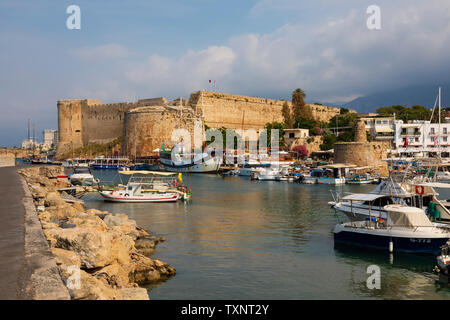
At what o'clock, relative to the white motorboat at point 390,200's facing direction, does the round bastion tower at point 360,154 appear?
The round bastion tower is roughly at 3 o'clock from the white motorboat.

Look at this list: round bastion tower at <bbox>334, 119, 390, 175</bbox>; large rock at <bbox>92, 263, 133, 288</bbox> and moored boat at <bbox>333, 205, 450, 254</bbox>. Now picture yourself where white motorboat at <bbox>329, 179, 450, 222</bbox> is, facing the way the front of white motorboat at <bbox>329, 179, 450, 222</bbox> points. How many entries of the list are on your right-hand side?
1

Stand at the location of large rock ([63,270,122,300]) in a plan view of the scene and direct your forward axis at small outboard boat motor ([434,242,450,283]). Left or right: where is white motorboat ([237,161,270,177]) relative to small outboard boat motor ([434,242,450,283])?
left

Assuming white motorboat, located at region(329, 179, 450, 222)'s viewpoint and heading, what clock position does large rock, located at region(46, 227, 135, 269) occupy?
The large rock is roughly at 10 o'clock from the white motorboat.

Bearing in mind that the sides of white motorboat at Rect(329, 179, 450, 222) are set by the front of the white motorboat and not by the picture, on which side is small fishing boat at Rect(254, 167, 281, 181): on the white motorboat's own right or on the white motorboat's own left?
on the white motorboat's own right

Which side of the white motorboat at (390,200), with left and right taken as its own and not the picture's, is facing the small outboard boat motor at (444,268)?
left

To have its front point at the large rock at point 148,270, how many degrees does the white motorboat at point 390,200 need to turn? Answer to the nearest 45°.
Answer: approximately 45° to its left

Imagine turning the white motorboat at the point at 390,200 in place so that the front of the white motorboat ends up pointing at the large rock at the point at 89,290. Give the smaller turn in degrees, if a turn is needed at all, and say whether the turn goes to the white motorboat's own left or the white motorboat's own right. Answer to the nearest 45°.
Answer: approximately 90° to the white motorboat's own left

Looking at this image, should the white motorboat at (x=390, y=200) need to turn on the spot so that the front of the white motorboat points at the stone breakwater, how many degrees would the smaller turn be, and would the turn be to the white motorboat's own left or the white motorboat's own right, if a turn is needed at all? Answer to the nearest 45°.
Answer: approximately 45° to the white motorboat's own left

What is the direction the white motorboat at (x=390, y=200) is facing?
to the viewer's left
